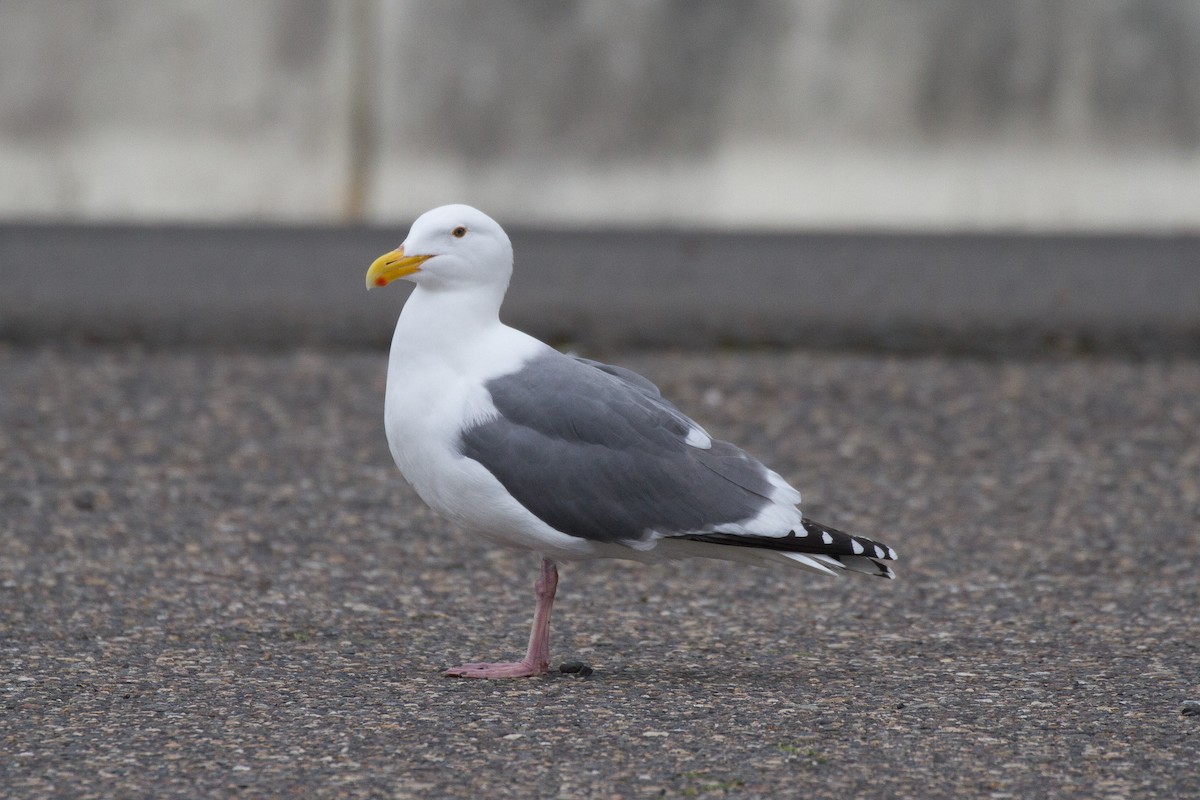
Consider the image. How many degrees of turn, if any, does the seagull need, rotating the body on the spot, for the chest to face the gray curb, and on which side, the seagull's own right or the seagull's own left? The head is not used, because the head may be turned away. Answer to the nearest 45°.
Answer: approximately 90° to the seagull's own right

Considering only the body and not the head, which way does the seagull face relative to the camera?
to the viewer's left
